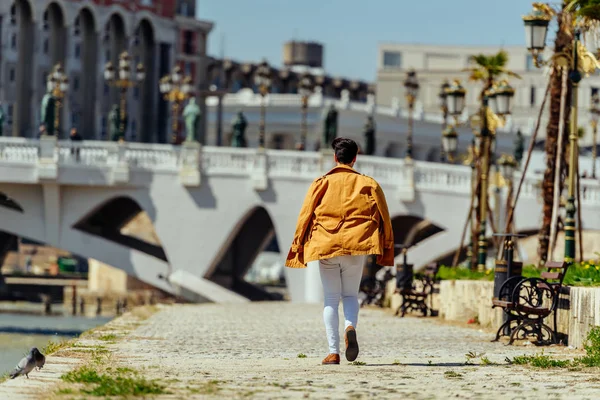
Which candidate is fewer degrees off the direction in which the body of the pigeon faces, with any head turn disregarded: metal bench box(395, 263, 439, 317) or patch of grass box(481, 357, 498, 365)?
the patch of grass

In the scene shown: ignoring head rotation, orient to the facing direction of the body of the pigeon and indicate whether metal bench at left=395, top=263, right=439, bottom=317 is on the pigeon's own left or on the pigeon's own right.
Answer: on the pigeon's own left

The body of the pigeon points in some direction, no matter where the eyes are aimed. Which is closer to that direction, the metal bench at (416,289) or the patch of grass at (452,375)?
the patch of grass

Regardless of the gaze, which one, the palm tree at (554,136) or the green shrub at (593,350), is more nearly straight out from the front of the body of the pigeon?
the green shrub

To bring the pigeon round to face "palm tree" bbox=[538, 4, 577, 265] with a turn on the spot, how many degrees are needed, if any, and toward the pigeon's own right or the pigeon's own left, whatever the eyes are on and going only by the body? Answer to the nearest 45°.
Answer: approximately 45° to the pigeon's own left

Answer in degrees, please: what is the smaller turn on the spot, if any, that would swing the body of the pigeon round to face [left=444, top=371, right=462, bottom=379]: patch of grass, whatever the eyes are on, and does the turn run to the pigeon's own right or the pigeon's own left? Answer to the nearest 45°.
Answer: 0° — it already faces it

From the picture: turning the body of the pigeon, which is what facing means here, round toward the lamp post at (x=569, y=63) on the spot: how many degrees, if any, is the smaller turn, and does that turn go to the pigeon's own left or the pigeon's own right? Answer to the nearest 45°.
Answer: approximately 45° to the pigeon's own left

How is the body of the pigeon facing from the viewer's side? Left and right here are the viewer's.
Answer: facing to the right of the viewer
